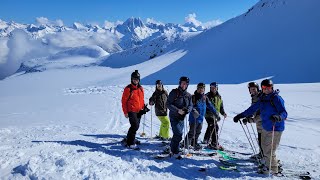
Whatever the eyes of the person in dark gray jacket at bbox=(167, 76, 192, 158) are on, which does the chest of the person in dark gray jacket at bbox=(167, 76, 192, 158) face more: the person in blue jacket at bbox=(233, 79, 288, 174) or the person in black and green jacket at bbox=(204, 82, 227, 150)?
the person in blue jacket

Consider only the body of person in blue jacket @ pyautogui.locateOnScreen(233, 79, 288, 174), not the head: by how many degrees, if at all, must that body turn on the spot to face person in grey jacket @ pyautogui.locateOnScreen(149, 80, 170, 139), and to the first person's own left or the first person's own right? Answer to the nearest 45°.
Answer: approximately 90° to the first person's own right

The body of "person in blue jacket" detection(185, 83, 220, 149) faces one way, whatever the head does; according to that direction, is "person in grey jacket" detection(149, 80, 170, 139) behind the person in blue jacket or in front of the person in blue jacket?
behind

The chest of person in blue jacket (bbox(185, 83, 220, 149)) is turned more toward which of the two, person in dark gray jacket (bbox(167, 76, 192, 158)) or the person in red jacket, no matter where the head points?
the person in dark gray jacket

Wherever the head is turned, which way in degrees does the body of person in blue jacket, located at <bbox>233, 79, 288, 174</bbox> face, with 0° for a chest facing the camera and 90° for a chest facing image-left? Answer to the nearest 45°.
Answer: approximately 45°
